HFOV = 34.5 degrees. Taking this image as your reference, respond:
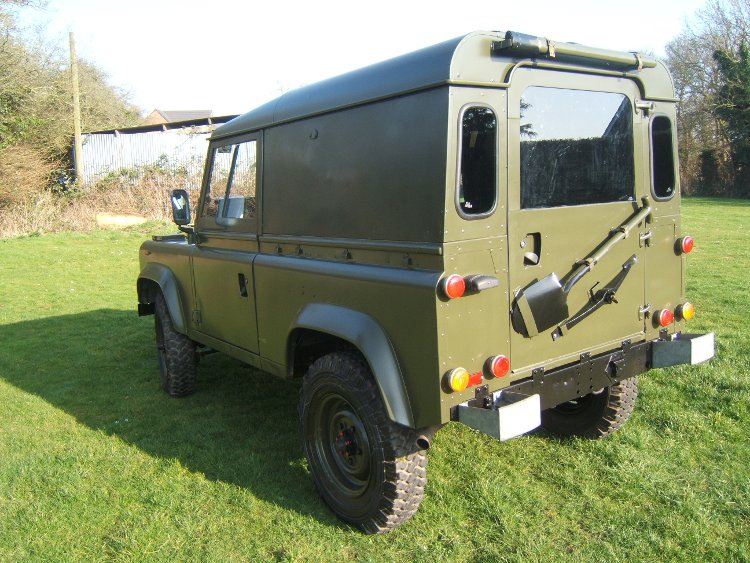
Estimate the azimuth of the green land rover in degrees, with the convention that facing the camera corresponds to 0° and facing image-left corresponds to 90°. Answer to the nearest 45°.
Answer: approximately 135°

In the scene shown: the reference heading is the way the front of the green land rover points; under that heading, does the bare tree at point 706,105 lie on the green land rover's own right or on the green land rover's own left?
on the green land rover's own right

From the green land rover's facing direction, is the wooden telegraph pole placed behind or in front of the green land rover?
in front

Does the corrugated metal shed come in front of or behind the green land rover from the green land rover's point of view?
in front

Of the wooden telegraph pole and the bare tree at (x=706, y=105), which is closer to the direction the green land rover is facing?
the wooden telegraph pole
